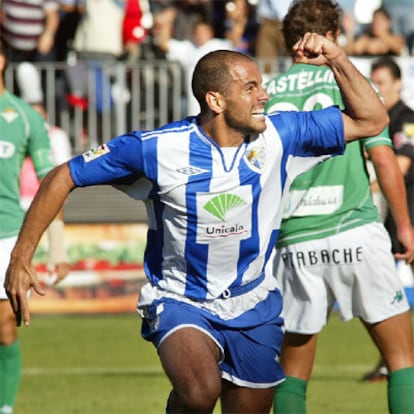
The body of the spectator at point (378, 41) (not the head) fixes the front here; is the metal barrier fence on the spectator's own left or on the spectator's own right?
on the spectator's own right

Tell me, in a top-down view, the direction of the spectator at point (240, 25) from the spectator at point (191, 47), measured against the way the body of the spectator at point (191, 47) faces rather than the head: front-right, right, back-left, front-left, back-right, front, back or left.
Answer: left

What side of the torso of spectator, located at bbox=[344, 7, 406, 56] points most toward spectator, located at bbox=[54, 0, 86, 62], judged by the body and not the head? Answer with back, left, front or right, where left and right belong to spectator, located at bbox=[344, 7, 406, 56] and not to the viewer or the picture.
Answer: right

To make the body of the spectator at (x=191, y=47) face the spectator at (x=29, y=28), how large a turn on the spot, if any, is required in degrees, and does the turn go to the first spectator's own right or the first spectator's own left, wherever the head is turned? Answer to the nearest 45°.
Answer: approximately 90° to the first spectator's own right

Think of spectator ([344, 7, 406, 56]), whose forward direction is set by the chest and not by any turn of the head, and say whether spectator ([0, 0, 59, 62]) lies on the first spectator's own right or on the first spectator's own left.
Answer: on the first spectator's own right

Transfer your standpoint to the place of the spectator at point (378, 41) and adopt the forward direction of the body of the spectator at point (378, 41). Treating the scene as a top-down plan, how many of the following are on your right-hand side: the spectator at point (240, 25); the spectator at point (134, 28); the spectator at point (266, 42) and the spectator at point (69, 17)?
4

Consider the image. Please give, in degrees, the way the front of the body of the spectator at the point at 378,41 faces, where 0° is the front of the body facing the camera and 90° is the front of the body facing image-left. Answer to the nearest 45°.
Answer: approximately 0°

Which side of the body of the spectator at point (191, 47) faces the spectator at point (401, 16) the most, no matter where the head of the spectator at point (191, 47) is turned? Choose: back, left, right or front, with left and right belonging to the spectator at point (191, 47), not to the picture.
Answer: left

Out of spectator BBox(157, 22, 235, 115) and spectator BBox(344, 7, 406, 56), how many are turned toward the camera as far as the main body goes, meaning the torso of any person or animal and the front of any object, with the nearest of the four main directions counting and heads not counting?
2
